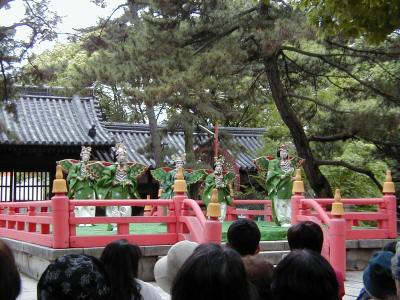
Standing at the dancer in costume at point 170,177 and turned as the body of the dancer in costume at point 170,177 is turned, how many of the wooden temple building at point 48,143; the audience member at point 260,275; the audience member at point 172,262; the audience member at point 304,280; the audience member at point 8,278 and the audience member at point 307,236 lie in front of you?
5

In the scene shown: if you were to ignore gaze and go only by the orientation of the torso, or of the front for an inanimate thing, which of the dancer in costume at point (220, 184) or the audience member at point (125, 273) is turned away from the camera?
the audience member

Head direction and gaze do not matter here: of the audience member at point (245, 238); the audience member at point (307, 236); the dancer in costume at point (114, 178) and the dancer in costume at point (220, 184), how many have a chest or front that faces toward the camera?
2

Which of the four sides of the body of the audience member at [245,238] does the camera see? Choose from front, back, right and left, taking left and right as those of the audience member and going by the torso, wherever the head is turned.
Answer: back

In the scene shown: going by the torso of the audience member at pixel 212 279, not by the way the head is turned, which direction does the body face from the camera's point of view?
away from the camera

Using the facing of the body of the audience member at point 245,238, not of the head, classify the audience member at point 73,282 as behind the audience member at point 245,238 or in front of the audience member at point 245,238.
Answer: behind

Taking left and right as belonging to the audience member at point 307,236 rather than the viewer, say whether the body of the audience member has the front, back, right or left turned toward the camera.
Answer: back

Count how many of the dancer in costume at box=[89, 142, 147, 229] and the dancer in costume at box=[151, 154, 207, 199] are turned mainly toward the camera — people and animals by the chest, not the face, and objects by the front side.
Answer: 2

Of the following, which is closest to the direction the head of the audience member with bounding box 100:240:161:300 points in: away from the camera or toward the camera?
away from the camera

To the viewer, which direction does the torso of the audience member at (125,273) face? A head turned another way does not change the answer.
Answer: away from the camera

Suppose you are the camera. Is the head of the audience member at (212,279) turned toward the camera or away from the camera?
away from the camera
